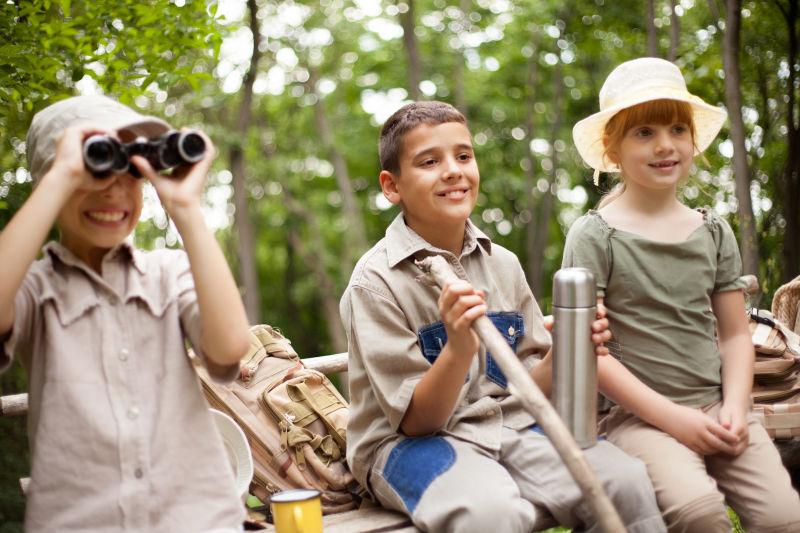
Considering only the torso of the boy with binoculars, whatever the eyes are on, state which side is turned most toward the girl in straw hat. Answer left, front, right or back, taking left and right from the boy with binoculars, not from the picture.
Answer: left

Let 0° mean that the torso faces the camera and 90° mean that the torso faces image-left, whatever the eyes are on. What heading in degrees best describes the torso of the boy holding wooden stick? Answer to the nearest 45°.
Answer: approximately 315°

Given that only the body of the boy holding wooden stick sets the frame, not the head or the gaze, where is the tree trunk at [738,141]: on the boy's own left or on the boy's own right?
on the boy's own left

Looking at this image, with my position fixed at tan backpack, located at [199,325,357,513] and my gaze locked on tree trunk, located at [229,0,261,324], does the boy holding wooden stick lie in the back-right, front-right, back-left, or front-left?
back-right

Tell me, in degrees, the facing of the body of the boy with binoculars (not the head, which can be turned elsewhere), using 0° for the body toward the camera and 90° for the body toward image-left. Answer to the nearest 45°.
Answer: approximately 0°
